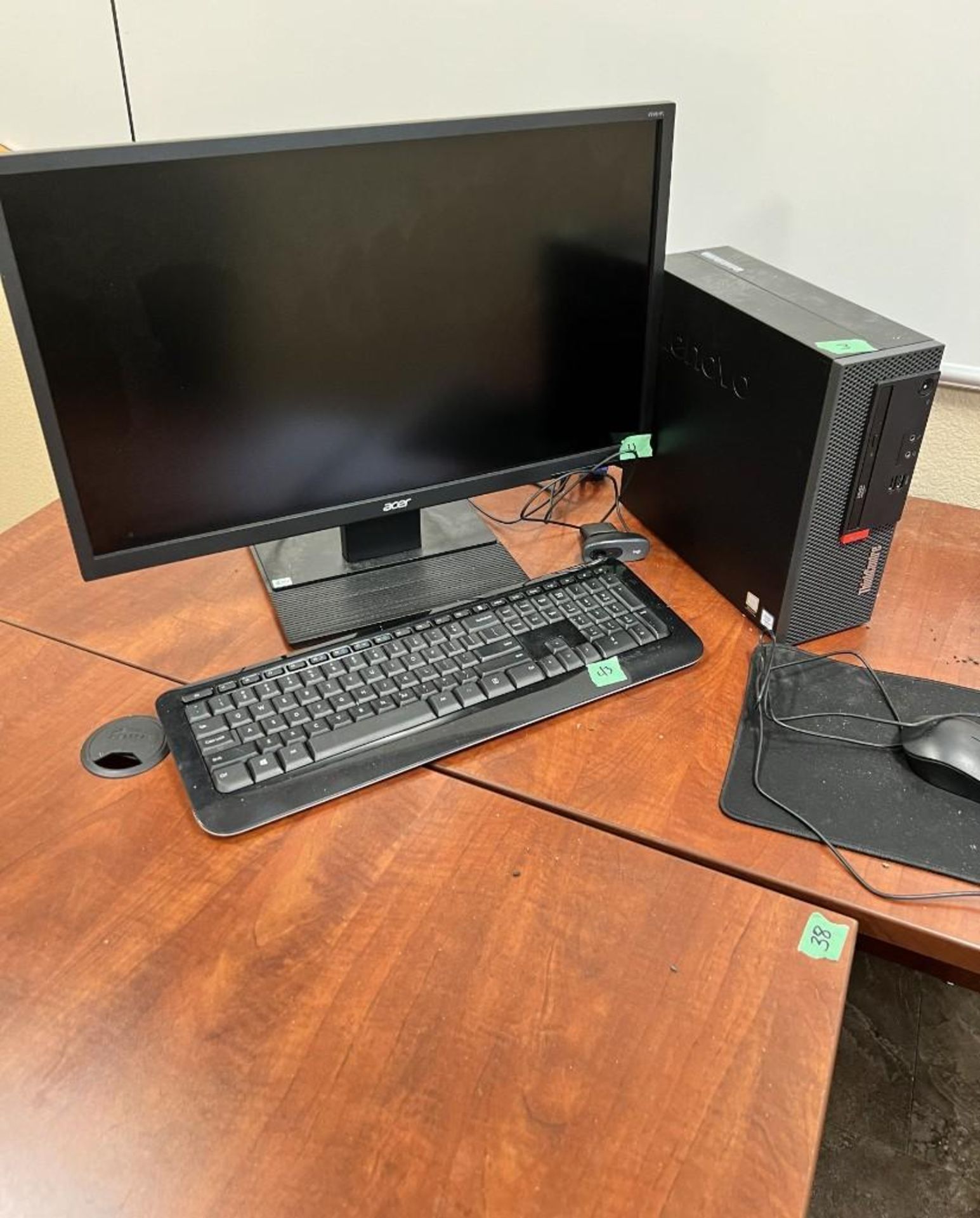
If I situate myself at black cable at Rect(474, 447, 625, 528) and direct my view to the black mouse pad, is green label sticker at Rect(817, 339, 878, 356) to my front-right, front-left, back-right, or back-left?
front-left

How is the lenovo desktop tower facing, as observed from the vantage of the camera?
facing the viewer and to the right of the viewer

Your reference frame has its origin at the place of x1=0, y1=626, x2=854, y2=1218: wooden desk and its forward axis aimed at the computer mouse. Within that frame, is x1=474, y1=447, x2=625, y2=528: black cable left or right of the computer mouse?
left
